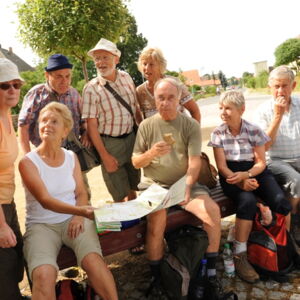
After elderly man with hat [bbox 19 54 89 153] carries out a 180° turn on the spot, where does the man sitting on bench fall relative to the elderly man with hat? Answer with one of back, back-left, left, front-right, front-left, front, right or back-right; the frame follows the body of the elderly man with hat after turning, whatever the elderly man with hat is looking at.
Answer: back

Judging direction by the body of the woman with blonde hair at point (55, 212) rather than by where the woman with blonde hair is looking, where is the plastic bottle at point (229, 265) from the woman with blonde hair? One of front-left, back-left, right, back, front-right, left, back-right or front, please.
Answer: left

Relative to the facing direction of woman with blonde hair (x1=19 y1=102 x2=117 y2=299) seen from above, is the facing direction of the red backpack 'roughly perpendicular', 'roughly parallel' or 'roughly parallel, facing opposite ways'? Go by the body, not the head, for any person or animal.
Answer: roughly perpendicular

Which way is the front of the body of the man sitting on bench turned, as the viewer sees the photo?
toward the camera

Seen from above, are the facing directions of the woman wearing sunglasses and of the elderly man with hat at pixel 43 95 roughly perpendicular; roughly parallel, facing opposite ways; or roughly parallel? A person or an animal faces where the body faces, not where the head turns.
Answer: roughly parallel

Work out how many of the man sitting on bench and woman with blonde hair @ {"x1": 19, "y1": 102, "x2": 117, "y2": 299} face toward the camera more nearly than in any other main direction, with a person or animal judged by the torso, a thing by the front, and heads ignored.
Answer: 2

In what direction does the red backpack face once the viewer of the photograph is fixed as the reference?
facing the viewer and to the left of the viewer

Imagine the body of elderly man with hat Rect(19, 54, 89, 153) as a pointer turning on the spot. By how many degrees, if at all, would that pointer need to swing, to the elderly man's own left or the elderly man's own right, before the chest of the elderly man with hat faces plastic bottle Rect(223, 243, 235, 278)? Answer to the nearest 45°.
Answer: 0° — they already face it

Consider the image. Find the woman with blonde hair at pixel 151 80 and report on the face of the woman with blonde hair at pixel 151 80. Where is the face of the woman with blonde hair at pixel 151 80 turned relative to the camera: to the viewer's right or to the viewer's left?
to the viewer's left

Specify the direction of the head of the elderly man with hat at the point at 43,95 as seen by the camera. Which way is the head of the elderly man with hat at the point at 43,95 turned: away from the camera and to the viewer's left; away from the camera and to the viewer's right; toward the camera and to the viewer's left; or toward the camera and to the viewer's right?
toward the camera and to the viewer's right

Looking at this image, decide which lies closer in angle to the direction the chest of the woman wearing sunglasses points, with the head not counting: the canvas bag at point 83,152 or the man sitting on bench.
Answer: the man sitting on bench
